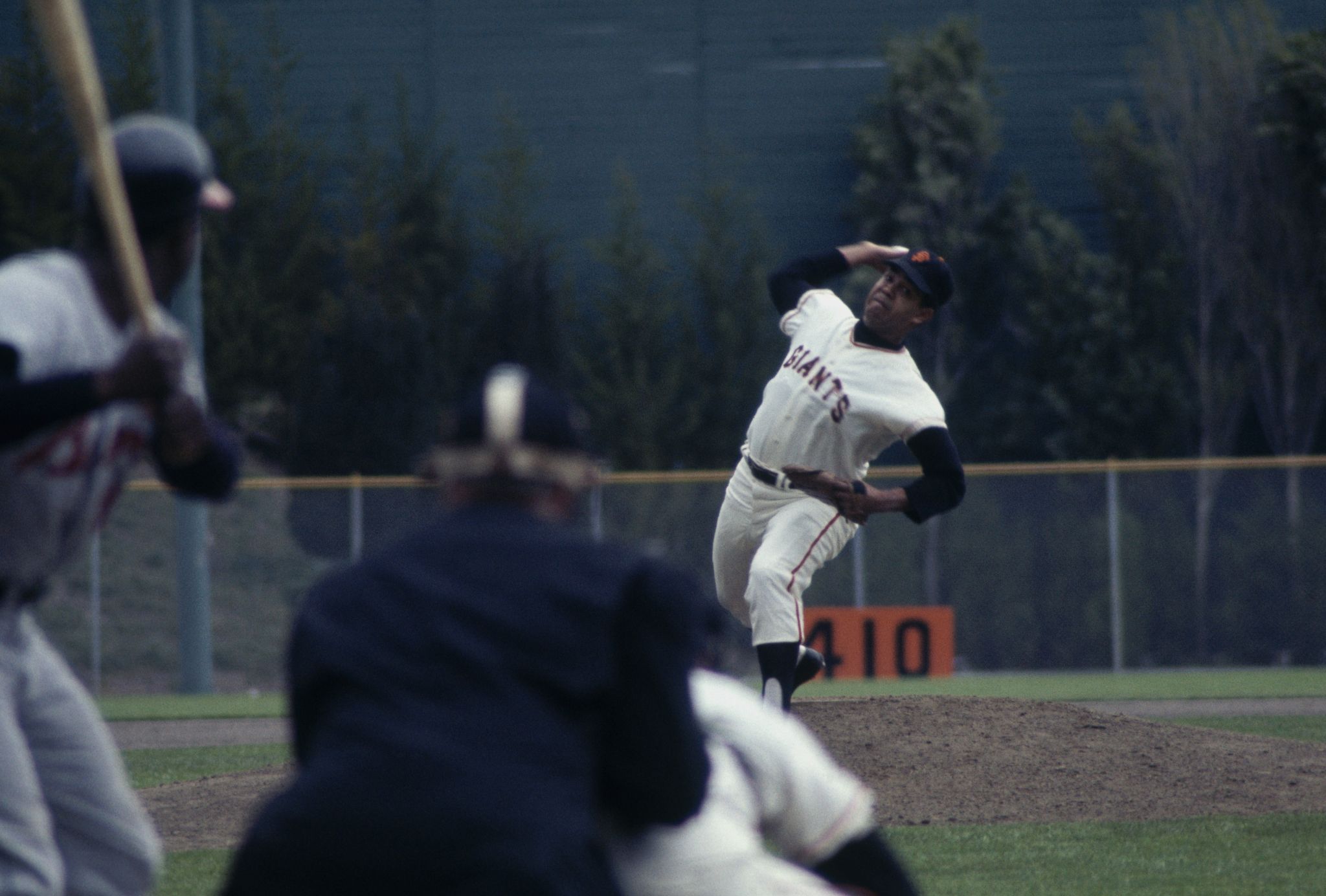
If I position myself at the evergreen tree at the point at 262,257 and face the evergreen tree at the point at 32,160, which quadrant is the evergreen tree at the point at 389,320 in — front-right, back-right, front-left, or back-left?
back-left

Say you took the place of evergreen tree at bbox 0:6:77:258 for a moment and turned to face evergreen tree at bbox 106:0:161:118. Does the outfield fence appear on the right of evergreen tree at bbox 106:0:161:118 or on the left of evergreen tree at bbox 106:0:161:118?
right

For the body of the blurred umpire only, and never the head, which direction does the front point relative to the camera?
away from the camera

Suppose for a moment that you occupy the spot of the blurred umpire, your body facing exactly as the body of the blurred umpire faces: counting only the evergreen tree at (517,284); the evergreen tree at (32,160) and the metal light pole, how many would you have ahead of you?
3

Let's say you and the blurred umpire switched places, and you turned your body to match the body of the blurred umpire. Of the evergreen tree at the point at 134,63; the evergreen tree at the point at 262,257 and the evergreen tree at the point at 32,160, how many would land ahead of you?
3

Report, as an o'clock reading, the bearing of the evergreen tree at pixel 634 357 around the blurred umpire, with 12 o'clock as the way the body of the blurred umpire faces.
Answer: The evergreen tree is roughly at 12 o'clock from the blurred umpire.

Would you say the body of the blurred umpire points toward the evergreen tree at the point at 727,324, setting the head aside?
yes

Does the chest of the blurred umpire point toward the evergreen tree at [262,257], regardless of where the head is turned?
yes

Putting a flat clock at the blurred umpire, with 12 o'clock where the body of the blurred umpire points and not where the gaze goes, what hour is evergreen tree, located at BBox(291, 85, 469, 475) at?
The evergreen tree is roughly at 12 o'clock from the blurred umpire.
